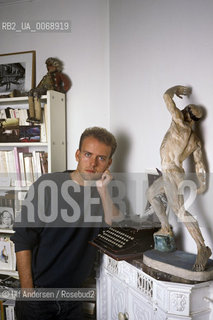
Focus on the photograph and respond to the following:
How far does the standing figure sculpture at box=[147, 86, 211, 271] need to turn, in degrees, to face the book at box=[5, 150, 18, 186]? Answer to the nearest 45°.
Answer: approximately 90° to its right

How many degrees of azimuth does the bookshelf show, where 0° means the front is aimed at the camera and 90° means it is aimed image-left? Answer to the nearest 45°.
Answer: approximately 45°

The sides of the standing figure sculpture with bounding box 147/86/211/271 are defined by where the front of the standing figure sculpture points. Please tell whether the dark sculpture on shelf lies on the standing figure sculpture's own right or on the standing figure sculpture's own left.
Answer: on the standing figure sculpture's own right

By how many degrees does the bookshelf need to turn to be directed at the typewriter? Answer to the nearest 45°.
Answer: approximately 45° to its left

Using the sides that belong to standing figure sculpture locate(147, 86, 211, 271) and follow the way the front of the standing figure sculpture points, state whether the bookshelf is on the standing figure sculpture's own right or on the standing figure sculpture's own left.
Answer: on the standing figure sculpture's own right

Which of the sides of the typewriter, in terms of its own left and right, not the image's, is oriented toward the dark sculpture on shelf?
right

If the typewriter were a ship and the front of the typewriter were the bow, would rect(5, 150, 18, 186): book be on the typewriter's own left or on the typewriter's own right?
on the typewriter's own right

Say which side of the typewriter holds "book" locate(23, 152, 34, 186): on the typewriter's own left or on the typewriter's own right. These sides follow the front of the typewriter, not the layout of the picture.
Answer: on the typewriter's own right

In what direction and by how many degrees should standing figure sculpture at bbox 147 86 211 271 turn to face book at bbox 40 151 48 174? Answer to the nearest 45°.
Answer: approximately 90° to its right
